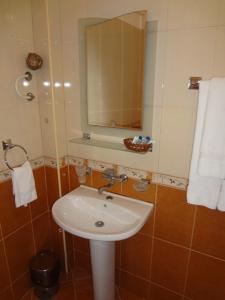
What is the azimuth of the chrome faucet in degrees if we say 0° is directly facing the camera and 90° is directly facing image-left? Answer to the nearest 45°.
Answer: approximately 45°

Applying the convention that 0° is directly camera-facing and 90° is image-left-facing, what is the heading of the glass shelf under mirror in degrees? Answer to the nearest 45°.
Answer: approximately 45°

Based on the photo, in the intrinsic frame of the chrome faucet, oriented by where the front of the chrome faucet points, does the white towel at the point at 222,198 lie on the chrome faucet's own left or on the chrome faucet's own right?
on the chrome faucet's own left

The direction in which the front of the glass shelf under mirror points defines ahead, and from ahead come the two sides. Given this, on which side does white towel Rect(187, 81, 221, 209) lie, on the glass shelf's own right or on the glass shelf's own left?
on the glass shelf's own left

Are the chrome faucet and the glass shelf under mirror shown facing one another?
no

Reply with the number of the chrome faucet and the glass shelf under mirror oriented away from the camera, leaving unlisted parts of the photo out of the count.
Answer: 0

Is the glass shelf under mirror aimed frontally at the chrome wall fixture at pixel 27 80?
no

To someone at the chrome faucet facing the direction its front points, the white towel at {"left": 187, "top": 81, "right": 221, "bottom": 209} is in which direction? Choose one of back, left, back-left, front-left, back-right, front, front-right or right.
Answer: left

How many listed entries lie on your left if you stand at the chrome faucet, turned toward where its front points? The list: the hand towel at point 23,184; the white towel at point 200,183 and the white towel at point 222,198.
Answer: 2

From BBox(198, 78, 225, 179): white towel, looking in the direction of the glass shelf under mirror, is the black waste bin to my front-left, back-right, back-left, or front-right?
front-left

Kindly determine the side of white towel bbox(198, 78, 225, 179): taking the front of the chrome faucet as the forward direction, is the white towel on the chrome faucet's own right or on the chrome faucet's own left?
on the chrome faucet's own left
